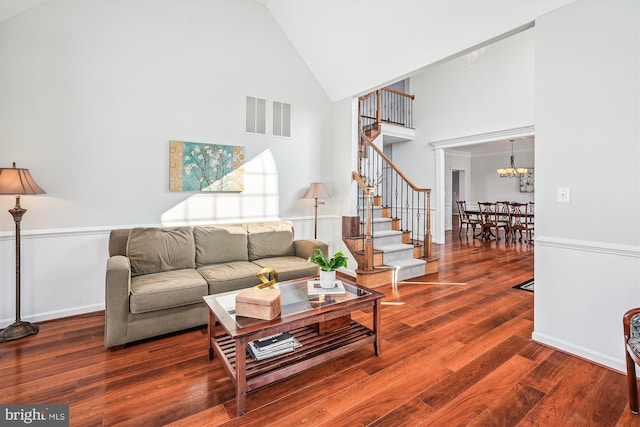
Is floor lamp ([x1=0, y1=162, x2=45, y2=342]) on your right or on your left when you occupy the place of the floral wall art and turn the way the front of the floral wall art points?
on your right

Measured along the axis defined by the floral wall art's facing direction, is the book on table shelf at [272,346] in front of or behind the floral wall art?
in front

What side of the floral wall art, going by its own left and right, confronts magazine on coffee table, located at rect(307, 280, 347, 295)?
front

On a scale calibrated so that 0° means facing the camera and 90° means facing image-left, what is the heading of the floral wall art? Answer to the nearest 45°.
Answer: approximately 315°
